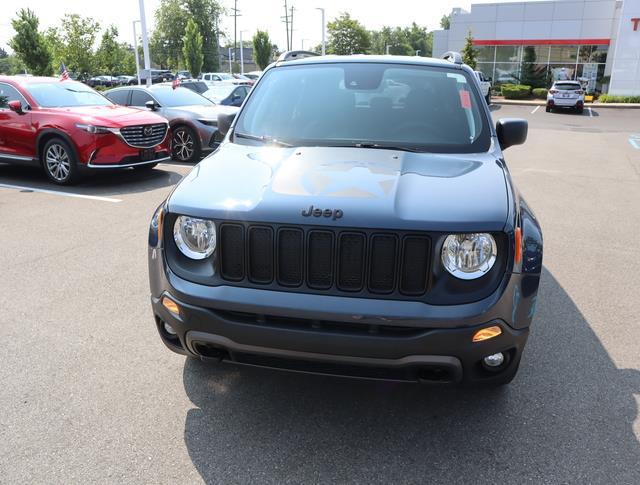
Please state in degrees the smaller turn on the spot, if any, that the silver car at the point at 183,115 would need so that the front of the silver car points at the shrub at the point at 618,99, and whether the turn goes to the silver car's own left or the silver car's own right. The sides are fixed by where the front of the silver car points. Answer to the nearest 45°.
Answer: approximately 90° to the silver car's own left

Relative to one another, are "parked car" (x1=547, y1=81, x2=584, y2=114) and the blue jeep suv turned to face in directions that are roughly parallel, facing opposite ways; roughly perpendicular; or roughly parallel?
roughly parallel, facing opposite ways

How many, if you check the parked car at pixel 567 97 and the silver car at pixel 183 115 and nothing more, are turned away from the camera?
1

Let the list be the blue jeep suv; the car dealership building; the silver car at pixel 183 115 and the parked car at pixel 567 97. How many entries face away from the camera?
1

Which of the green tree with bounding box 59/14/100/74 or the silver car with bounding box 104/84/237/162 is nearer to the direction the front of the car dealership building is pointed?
the silver car

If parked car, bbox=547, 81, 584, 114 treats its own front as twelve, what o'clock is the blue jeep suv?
The blue jeep suv is roughly at 6 o'clock from the parked car.

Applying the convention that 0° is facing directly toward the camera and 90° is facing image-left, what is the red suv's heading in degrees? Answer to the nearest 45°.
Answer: approximately 315°

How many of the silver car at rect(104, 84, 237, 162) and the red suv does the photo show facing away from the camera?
0

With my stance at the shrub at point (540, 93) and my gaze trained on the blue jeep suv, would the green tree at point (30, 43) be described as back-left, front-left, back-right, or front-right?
front-right

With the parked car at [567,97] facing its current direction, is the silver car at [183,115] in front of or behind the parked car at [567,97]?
behind

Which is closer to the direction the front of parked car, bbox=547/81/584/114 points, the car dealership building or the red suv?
the car dealership building

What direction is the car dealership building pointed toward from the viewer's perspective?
toward the camera

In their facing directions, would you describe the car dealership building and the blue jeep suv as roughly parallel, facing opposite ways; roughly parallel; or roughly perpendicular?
roughly parallel

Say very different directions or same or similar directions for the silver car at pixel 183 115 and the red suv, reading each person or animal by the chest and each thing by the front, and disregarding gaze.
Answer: same or similar directions

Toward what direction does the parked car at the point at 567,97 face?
away from the camera

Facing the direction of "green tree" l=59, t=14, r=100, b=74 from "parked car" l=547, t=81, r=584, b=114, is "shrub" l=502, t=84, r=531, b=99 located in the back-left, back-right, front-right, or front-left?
front-right

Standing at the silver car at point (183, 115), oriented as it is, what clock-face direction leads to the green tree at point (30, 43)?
The green tree is roughly at 7 o'clock from the silver car.

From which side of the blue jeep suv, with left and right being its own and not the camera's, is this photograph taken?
front
